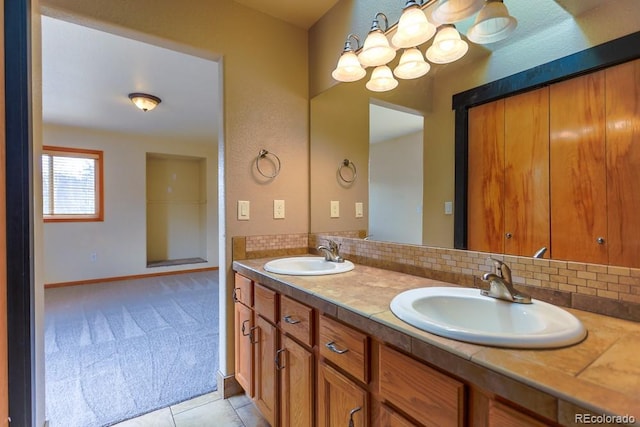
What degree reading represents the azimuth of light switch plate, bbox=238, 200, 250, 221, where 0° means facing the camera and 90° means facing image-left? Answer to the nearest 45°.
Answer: approximately 0°

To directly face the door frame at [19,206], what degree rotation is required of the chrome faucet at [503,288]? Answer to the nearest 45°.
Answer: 0° — it already faces it

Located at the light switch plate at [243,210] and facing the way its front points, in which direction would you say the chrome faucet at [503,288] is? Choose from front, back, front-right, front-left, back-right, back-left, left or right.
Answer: front-left

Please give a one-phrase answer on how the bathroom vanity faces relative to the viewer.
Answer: facing the viewer and to the left of the viewer

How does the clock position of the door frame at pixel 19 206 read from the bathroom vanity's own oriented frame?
The door frame is roughly at 1 o'clock from the bathroom vanity.

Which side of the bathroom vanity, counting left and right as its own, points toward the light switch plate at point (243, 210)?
right

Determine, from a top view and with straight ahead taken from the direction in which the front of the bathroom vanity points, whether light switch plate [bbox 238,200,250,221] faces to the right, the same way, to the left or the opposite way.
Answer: to the left

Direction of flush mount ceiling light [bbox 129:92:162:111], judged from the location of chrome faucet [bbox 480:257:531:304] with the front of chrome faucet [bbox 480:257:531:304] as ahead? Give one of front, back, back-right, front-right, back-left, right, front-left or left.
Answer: front-right

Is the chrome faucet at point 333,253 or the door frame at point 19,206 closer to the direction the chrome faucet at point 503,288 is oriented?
the door frame

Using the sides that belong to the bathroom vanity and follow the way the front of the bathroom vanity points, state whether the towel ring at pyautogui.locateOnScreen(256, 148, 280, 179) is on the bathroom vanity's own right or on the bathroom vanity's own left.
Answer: on the bathroom vanity's own right

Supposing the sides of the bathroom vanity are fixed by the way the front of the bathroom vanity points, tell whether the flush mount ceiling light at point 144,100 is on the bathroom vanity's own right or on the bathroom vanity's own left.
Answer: on the bathroom vanity's own right

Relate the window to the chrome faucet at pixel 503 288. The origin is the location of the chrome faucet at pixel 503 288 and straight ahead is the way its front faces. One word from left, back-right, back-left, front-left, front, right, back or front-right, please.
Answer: front-right

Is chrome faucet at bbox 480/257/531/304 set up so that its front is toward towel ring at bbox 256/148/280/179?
no

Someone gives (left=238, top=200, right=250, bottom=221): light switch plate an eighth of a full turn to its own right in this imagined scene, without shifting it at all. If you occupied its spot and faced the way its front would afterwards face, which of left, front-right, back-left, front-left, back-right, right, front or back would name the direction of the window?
right

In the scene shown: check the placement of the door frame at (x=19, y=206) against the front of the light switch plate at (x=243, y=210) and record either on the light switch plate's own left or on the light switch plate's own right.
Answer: on the light switch plate's own right
